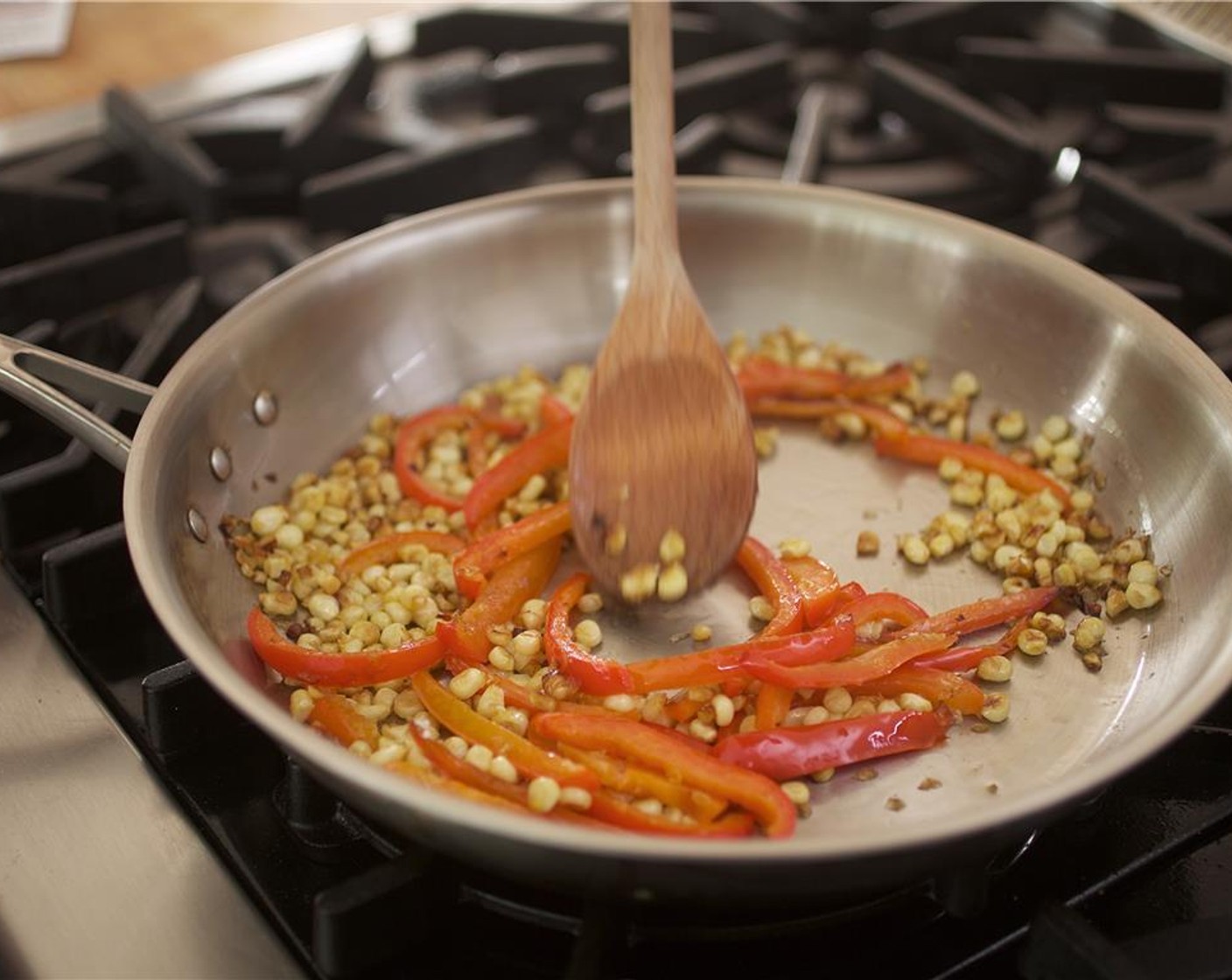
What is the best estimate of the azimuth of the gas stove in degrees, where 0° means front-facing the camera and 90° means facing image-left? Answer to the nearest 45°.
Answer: approximately 45°

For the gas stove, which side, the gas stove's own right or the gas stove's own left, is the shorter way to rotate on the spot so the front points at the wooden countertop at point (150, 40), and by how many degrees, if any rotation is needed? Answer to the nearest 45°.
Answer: approximately 90° to the gas stove's own right
